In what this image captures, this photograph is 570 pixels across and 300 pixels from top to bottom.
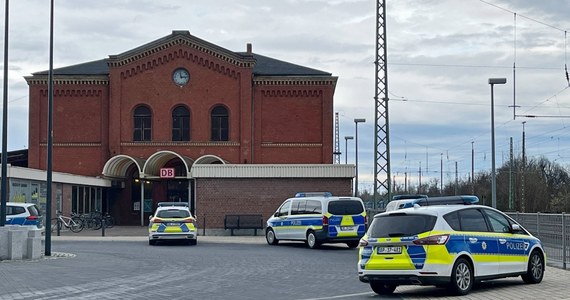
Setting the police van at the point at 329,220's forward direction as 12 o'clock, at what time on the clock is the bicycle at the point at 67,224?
The bicycle is roughly at 12 o'clock from the police van.

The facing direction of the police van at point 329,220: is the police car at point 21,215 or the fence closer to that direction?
the police car

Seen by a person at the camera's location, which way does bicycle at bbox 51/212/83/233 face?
facing to the left of the viewer

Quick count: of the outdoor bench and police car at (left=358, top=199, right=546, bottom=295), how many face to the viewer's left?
0

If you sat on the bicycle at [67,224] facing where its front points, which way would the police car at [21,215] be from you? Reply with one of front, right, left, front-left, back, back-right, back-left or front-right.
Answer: left

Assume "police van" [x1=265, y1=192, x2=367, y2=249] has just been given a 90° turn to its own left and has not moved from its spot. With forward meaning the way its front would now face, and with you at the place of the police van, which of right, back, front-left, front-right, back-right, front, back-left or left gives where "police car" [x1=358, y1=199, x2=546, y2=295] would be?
front-left

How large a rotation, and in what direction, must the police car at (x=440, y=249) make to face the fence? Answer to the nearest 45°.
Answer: approximately 45° to its left

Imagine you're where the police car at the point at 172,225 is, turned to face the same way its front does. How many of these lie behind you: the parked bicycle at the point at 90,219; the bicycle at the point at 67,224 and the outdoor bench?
0

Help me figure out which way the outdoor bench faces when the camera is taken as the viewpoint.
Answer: facing the viewer

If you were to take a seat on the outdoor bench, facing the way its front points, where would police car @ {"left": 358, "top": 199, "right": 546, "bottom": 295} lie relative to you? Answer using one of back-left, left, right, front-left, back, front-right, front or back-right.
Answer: front
